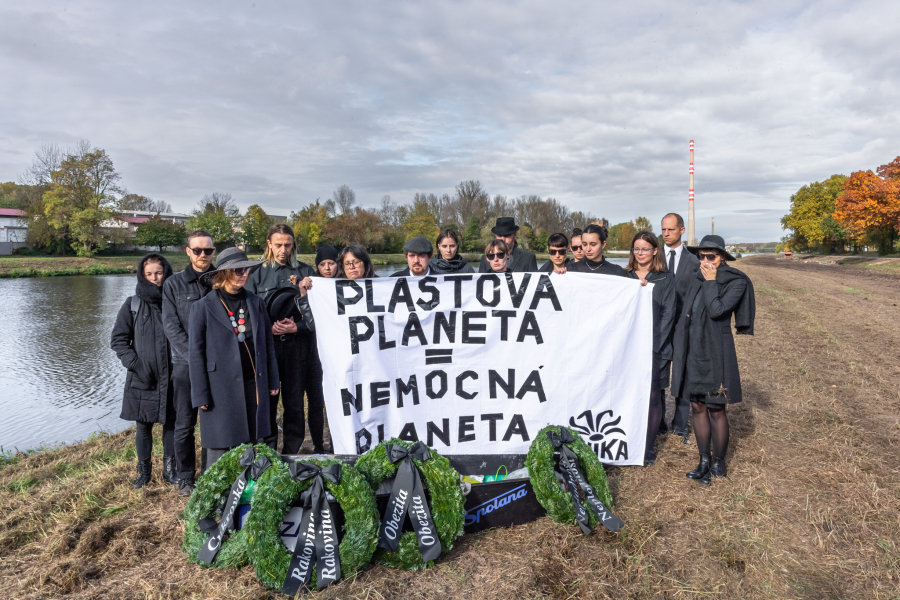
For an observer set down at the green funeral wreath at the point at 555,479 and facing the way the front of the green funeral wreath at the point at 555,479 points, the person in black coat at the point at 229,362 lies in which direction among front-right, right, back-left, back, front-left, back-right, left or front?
back-right

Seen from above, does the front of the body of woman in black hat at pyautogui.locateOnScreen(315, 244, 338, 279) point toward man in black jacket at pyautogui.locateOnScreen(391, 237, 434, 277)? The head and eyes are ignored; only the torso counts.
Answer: no

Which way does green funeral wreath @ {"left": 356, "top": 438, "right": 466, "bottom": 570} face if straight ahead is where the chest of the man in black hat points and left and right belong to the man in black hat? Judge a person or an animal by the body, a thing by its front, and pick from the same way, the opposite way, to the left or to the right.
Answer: the same way

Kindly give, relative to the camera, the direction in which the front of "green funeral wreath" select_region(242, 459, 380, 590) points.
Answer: facing the viewer

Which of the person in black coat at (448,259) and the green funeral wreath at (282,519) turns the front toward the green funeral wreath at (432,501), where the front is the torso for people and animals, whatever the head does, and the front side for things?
the person in black coat

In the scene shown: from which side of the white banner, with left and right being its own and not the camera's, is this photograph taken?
front

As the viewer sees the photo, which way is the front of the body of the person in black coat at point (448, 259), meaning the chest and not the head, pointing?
toward the camera

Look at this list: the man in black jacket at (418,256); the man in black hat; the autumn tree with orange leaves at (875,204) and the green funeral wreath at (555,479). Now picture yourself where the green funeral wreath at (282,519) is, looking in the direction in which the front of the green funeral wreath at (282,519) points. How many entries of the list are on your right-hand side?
0

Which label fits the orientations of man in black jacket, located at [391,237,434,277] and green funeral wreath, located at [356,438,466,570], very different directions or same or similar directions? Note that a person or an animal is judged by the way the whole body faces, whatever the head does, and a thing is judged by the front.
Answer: same or similar directions

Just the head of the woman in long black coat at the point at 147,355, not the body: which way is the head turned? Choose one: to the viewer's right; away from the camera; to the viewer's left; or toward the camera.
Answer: toward the camera

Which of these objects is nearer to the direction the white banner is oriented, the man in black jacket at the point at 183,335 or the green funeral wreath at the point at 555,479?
the green funeral wreath

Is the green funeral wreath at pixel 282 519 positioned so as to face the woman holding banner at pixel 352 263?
no

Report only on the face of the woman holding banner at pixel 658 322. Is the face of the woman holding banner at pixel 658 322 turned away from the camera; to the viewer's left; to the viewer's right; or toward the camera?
toward the camera

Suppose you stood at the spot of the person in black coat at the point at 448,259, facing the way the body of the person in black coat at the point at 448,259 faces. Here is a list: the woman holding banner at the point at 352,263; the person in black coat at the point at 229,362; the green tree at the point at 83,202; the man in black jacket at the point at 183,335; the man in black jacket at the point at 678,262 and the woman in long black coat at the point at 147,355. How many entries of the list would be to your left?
1

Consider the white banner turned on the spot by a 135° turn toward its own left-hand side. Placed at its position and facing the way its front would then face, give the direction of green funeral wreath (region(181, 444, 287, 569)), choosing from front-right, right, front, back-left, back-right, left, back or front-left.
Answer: back

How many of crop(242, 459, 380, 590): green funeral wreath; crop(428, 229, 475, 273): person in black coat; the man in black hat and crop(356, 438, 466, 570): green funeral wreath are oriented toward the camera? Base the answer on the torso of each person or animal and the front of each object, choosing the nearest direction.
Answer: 4
